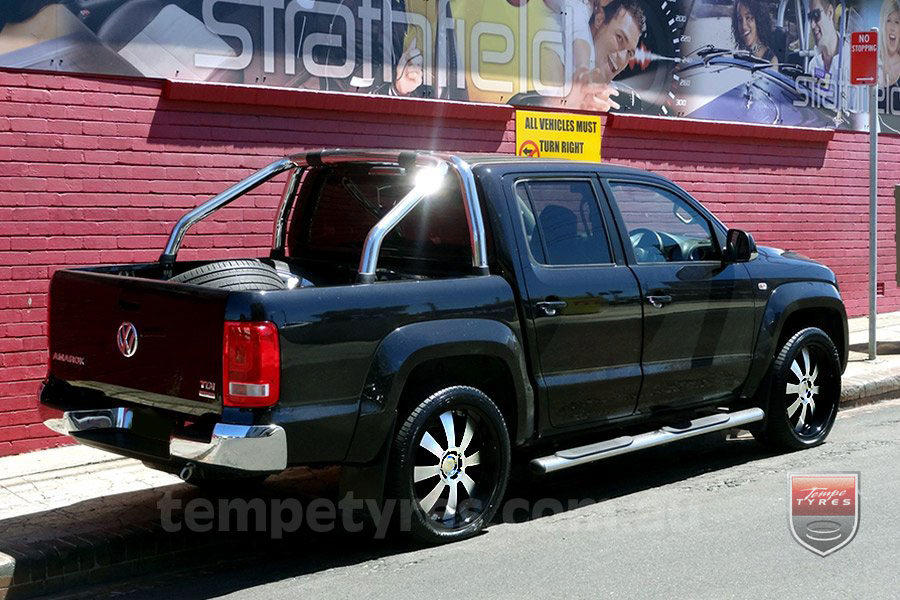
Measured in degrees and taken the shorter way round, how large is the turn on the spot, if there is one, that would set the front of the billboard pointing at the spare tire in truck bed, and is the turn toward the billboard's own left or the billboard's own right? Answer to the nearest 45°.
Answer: approximately 45° to the billboard's own right

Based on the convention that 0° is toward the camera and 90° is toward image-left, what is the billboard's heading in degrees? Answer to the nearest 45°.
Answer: approximately 315°

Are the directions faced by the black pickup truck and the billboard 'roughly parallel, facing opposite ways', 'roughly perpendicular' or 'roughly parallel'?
roughly perpendicular

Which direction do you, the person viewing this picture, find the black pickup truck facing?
facing away from the viewer and to the right of the viewer

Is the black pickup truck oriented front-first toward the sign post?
yes
